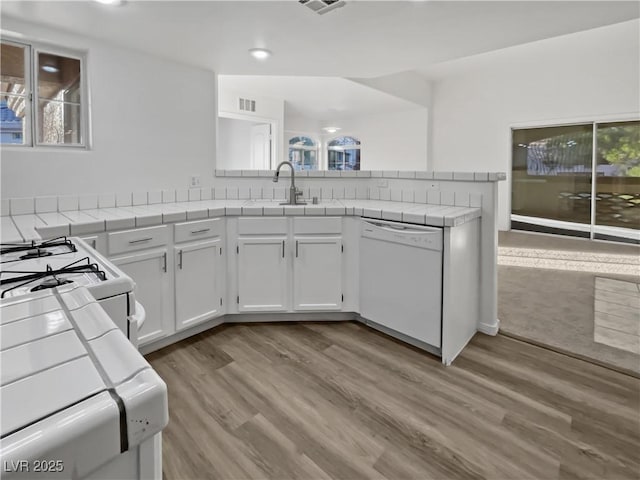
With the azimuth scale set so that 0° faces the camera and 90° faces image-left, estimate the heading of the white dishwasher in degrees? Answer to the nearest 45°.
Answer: approximately 45°

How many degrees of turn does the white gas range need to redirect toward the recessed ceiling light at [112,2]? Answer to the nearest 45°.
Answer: approximately 45° to its left

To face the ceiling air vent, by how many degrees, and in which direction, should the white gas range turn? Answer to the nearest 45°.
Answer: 0° — it already faces it

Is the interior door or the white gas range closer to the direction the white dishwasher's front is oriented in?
the white gas range

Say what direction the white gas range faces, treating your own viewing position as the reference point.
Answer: facing away from the viewer and to the right of the viewer

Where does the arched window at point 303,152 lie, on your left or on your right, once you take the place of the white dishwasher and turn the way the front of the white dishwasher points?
on your right

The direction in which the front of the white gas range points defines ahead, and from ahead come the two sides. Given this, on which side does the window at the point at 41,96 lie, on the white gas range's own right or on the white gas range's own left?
on the white gas range's own left
